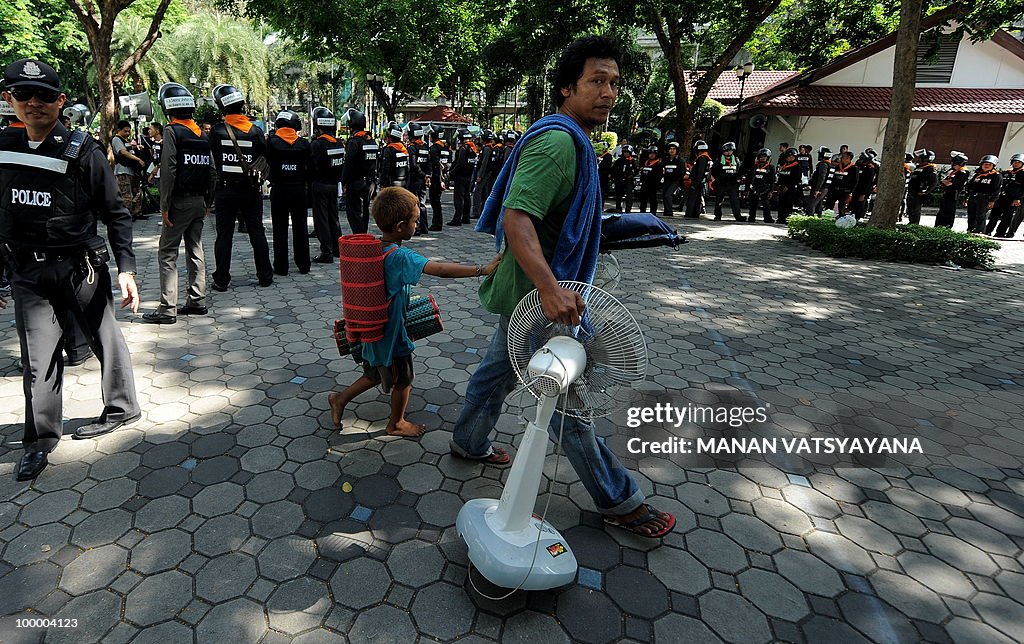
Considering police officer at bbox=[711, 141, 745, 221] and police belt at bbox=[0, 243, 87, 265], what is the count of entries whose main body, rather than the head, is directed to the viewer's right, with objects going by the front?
0

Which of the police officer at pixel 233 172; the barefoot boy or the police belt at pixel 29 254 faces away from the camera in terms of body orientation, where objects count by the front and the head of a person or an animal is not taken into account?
the police officer

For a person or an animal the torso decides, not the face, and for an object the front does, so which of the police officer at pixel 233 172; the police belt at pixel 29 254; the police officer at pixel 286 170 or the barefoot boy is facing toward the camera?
the police belt

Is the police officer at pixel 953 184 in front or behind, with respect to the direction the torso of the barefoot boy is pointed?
in front

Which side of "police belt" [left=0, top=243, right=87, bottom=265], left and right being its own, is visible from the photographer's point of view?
front

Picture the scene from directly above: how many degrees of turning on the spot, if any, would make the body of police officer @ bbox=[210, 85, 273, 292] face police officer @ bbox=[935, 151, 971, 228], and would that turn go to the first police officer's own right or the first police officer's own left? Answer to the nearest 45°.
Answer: approximately 90° to the first police officer's own right

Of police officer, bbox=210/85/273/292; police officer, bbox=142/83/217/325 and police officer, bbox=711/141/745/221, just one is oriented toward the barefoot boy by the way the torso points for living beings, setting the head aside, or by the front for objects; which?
police officer, bbox=711/141/745/221

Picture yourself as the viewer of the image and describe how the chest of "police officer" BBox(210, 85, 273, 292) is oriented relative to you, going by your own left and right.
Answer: facing away from the viewer

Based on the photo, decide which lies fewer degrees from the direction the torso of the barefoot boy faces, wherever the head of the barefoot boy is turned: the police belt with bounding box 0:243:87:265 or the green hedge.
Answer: the green hedge

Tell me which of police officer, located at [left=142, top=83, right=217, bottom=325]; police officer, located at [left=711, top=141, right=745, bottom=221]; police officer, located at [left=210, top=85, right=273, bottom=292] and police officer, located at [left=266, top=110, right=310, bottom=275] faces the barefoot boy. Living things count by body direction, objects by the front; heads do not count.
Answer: police officer, located at [left=711, top=141, right=745, bottom=221]

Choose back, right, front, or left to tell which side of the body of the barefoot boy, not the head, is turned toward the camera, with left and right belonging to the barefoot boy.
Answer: right
